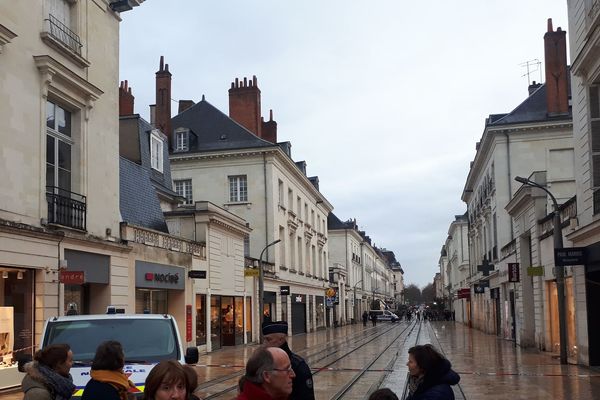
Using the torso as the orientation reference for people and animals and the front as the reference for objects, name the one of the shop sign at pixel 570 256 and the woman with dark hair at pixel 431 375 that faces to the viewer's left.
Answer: the woman with dark hair

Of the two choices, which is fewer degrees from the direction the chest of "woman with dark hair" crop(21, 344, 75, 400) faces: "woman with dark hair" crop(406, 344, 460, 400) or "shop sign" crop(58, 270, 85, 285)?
the woman with dark hair

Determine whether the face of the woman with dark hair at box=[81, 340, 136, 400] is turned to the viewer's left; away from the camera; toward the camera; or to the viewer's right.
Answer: away from the camera

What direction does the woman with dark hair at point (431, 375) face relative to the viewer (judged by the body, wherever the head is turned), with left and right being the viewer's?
facing to the left of the viewer

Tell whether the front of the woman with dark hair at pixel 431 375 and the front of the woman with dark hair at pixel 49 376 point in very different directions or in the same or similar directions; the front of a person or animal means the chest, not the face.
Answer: very different directions

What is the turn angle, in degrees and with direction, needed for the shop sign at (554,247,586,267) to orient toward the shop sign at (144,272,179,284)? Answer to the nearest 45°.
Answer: approximately 90° to its right
